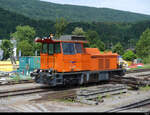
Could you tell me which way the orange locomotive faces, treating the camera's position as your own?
facing the viewer and to the left of the viewer

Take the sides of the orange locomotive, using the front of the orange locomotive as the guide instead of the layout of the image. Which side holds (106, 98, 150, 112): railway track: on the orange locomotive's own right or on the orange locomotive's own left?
on the orange locomotive's own left
